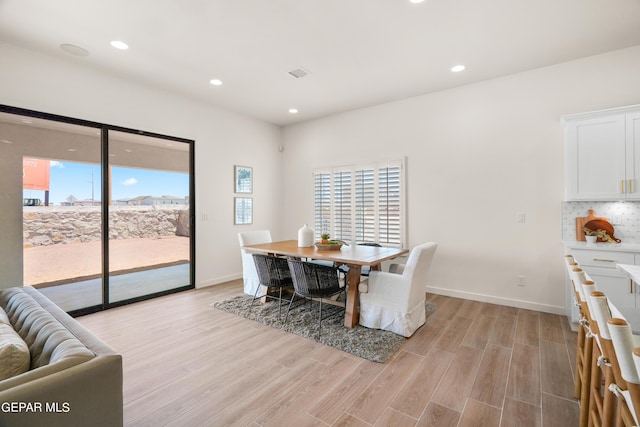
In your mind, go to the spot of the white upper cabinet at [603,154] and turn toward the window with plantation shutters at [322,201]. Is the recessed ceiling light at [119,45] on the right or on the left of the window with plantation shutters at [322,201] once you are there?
left

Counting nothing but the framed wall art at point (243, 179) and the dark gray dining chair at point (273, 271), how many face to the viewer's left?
0

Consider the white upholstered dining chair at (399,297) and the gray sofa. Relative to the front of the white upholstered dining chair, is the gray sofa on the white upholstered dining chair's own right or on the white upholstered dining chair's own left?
on the white upholstered dining chair's own left

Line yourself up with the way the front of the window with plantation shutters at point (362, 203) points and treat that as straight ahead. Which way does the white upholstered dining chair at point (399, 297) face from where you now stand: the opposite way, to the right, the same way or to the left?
to the right

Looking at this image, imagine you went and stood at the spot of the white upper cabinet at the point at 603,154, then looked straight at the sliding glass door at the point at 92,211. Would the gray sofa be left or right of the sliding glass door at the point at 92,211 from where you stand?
left

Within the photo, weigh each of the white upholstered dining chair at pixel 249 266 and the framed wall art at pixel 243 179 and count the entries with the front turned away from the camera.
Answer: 0

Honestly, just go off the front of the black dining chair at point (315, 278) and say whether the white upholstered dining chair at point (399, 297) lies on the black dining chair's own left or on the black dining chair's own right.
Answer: on the black dining chair's own right

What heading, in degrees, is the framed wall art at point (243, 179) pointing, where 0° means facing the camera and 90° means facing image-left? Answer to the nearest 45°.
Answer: approximately 315°

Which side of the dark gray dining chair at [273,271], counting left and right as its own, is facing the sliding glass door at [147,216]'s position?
left

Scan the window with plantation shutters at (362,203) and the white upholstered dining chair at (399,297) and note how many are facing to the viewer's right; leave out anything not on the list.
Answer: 0

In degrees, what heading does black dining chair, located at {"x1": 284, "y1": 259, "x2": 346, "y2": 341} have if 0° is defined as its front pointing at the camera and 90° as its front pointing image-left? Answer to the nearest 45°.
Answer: approximately 225°

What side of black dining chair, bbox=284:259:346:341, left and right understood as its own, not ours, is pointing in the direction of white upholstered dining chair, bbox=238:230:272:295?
left

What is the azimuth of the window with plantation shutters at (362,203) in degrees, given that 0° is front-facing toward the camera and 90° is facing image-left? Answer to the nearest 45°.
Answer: approximately 45°

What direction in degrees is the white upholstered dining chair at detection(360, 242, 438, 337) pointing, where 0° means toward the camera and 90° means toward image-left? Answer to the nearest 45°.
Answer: approximately 135°

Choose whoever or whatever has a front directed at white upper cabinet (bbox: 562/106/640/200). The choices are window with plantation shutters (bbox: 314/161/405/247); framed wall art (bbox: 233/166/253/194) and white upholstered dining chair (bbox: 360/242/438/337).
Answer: the framed wall art

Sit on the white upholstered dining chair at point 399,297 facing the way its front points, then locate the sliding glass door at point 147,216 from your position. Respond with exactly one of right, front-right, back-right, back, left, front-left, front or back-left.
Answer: front-left

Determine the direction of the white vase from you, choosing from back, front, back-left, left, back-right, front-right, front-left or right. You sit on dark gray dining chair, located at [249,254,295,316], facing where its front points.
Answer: front

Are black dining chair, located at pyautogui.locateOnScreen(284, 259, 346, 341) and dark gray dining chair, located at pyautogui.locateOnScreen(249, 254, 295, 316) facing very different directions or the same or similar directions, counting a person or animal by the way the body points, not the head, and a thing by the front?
same or similar directions
